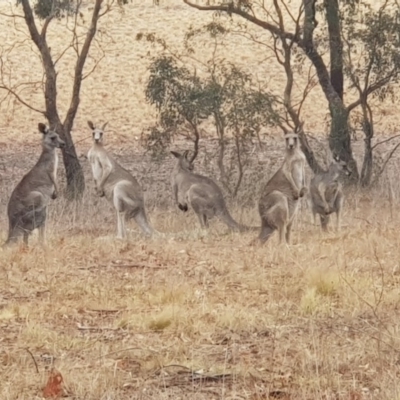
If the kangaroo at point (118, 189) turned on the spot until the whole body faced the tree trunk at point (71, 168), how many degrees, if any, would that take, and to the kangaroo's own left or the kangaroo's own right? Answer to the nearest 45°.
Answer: approximately 135° to the kangaroo's own right

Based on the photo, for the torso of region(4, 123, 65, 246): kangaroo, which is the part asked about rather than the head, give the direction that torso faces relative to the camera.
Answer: to the viewer's right

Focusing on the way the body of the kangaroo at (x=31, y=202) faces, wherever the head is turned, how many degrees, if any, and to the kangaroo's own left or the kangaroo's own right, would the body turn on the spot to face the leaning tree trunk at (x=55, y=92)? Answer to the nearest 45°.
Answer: approximately 90° to the kangaroo's own left

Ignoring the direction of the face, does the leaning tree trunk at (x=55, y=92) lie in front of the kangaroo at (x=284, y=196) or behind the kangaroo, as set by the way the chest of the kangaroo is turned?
behind

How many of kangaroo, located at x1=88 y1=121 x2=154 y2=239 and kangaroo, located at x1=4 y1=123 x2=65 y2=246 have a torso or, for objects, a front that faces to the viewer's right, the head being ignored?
1

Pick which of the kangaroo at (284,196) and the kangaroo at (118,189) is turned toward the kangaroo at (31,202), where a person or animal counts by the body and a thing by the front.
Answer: the kangaroo at (118,189)

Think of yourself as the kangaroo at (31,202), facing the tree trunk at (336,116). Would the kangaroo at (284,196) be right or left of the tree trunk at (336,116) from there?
right

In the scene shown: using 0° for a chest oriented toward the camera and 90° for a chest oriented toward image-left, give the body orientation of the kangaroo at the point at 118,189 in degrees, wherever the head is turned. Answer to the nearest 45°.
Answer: approximately 45°

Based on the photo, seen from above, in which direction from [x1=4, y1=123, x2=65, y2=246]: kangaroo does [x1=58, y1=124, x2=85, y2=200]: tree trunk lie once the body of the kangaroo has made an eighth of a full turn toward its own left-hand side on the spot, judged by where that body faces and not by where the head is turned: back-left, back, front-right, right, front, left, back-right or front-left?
front-left

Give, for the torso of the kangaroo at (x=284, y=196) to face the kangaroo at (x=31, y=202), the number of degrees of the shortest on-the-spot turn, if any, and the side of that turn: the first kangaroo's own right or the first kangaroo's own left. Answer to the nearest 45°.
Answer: approximately 135° to the first kangaroo's own right

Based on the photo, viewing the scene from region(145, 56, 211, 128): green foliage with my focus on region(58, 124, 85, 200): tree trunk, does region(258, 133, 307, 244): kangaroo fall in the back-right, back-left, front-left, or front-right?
back-left
